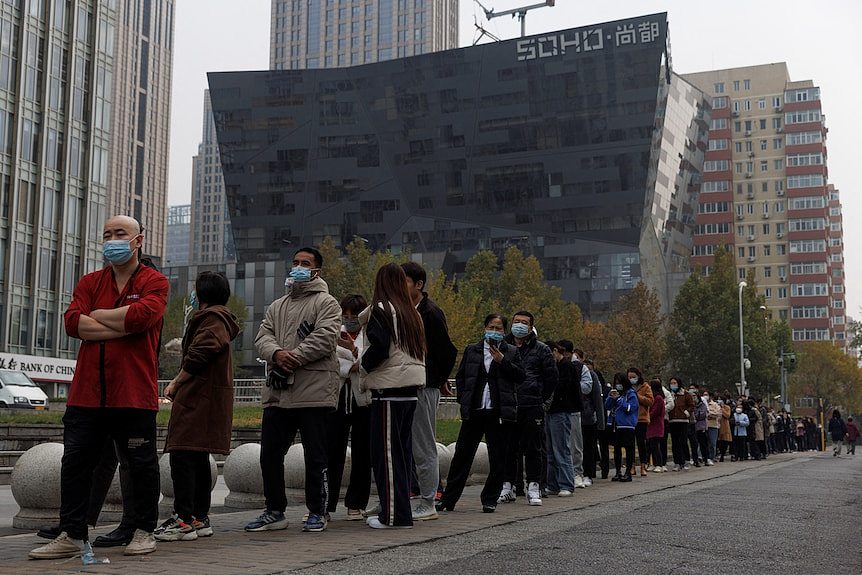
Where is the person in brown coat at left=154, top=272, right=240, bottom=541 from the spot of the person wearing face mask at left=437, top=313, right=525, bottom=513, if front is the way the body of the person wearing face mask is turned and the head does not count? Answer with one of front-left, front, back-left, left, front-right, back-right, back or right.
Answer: front-right

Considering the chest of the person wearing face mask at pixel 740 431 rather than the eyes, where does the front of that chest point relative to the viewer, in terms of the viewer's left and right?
facing the viewer and to the left of the viewer

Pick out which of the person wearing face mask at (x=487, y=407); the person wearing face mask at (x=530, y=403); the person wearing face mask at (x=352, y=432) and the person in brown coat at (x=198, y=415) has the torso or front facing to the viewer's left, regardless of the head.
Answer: the person in brown coat

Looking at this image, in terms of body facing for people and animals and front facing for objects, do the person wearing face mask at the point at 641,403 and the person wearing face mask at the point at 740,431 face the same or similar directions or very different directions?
same or similar directions

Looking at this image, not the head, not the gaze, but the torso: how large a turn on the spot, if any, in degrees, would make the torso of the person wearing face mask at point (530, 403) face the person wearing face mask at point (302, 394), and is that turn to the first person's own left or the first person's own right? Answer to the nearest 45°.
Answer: approximately 45° to the first person's own right

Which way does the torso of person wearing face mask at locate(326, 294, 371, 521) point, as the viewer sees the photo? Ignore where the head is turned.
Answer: toward the camera

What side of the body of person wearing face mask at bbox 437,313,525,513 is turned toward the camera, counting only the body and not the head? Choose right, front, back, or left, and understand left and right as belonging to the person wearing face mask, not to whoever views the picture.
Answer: front

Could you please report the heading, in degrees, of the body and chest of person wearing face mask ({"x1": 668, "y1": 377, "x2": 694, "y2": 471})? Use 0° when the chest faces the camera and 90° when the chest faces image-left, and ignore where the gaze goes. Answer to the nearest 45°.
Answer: approximately 45°

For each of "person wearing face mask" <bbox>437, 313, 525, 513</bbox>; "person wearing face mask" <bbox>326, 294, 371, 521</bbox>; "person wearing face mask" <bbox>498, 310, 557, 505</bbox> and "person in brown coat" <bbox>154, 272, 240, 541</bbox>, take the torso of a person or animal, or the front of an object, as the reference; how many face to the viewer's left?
1

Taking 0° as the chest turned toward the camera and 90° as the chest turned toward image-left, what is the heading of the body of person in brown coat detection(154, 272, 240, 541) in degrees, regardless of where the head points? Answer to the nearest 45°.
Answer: approximately 90°

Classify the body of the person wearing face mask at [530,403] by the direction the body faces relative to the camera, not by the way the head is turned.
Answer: toward the camera
